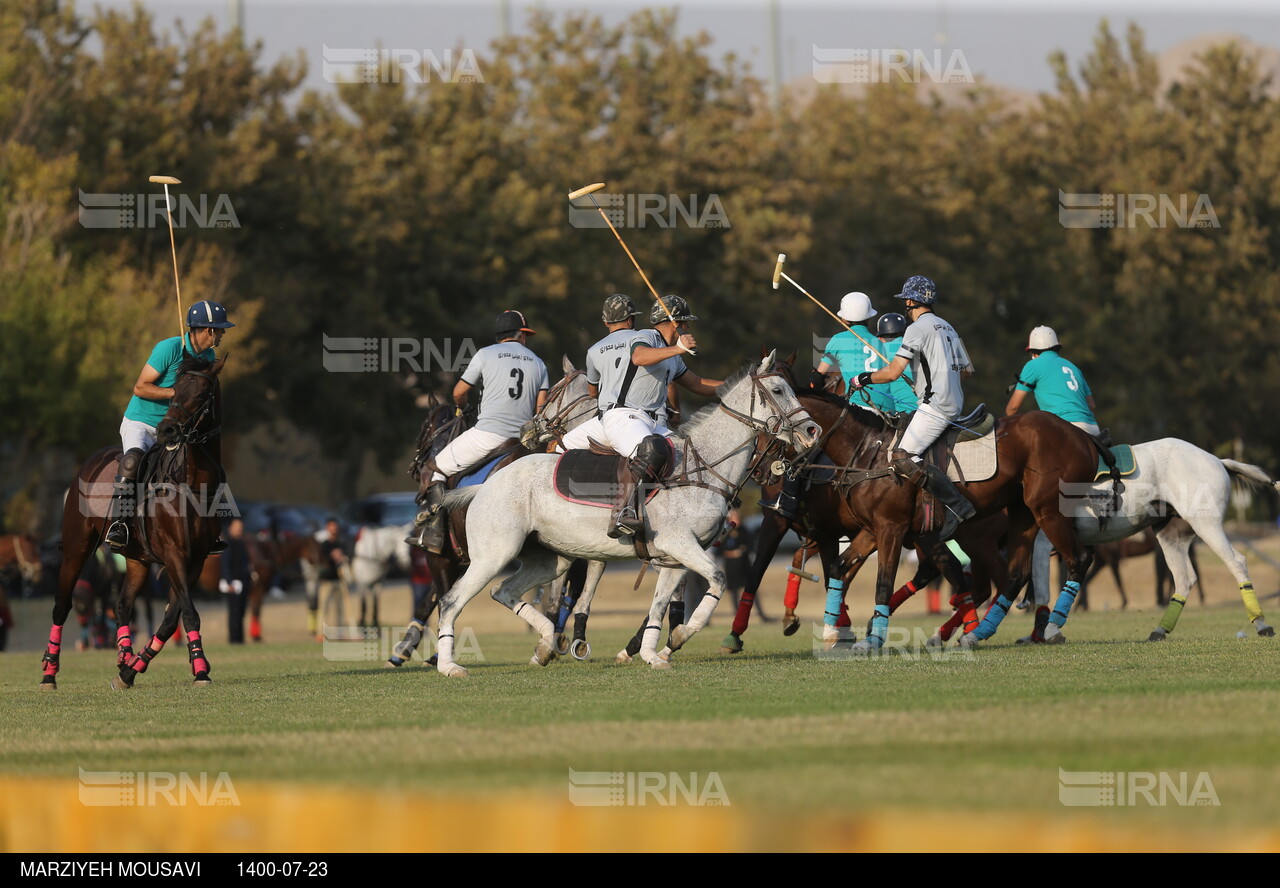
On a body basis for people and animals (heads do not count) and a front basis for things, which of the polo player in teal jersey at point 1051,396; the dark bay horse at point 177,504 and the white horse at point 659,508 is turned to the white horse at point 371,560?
the polo player in teal jersey

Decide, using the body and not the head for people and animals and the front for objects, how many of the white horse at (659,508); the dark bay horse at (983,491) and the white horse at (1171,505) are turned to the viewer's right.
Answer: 1

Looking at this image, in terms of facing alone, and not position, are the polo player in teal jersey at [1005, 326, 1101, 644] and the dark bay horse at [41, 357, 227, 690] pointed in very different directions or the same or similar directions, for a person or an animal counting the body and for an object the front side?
very different directions

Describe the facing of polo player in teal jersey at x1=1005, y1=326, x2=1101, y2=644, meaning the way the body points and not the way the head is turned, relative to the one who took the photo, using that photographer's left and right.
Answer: facing away from the viewer and to the left of the viewer

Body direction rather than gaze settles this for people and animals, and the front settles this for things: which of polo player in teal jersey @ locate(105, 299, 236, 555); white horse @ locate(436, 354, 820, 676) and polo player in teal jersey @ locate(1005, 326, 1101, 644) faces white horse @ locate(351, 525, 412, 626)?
polo player in teal jersey @ locate(1005, 326, 1101, 644)

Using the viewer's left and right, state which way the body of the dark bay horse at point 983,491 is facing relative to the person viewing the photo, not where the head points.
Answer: facing to the left of the viewer

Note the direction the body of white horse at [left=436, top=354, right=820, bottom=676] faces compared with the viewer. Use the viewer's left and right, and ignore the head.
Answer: facing to the right of the viewer

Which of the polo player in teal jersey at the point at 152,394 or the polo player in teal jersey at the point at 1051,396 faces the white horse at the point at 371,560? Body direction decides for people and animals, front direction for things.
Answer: the polo player in teal jersey at the point at 1051,396

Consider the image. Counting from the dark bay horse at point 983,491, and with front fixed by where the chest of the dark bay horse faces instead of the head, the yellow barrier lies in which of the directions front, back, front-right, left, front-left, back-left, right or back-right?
left

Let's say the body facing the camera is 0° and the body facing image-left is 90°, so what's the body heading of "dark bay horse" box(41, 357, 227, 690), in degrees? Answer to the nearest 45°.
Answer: approximately 315°

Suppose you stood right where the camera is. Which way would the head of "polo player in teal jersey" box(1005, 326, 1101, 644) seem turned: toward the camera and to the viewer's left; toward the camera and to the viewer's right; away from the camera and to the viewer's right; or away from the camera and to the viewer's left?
away from the camera and to the viewer's left

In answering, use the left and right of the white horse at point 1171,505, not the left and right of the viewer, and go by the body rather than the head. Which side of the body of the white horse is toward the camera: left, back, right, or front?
left

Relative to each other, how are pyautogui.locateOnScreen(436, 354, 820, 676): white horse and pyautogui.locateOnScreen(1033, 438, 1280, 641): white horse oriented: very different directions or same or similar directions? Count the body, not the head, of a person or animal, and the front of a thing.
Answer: very different directions

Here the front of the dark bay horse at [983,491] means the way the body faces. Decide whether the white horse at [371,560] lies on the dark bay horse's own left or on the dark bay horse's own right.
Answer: on the dark bay horse's own right

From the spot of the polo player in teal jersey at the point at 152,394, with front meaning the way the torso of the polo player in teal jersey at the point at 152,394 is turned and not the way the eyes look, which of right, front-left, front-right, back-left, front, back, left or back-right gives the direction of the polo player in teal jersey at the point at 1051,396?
front-left

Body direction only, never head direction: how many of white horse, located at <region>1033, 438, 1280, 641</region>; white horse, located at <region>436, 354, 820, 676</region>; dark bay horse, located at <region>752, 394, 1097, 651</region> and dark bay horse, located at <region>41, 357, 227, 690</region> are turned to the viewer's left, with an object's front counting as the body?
2

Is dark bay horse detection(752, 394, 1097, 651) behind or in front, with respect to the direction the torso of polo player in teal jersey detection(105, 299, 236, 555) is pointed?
in front
